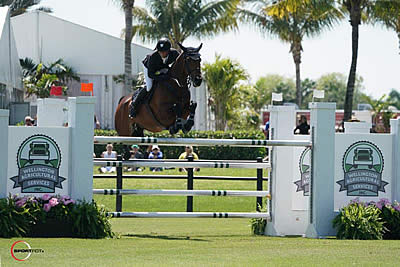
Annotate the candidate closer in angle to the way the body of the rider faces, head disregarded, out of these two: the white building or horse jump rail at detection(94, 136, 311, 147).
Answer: the horse jump rail

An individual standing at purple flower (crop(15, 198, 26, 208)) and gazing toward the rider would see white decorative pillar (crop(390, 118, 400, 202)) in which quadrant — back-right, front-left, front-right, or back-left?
front-right

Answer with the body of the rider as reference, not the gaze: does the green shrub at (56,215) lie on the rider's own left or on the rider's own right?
on the rider's own right

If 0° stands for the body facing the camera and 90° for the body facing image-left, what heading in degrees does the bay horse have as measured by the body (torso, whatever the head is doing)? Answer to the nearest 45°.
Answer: approximately 315°

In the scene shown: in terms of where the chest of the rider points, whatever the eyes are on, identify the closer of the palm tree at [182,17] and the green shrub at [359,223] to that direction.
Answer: the green shrub

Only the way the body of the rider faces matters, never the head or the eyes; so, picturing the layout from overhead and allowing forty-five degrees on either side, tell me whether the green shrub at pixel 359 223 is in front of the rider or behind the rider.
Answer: in front
